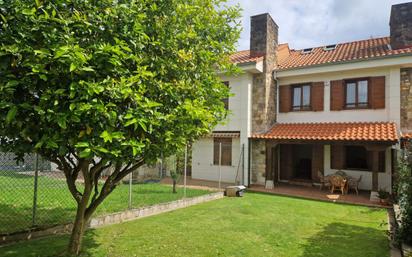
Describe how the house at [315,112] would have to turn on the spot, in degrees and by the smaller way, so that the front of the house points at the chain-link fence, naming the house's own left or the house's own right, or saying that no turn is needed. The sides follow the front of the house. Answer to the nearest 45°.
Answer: approximately 45° to the house's own right

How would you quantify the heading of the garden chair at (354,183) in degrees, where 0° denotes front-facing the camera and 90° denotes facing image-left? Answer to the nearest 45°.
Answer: approximately 90°

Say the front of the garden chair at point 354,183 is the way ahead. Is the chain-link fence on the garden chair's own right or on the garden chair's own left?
on the garden chair's own left

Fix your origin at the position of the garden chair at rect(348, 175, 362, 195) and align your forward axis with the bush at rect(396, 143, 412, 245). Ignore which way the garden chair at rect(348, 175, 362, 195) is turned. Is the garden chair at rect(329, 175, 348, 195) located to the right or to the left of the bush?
right

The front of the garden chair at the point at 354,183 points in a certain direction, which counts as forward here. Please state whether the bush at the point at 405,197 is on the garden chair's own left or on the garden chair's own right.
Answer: on the garden chair's own left

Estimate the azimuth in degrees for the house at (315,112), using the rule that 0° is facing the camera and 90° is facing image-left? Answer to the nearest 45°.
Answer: approximately 0°
